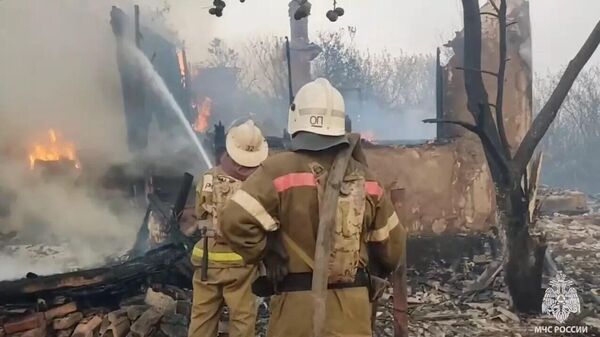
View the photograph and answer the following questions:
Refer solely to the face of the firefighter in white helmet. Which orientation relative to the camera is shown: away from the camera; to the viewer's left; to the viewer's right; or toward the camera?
away from the camera

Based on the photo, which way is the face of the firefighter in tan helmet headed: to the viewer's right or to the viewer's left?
to the viewer's left

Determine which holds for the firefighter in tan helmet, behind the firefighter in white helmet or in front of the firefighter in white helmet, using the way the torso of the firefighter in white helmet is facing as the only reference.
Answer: in front

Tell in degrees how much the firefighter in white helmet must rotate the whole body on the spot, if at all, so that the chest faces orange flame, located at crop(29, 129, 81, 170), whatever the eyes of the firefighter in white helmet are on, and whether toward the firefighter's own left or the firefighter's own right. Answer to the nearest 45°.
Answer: approximately 45° to the firefighter's own left

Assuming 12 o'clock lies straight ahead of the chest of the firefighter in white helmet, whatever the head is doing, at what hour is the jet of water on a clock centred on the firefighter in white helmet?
The jet of water is roughly at 11 o'clock from the firefighter in white helmet.

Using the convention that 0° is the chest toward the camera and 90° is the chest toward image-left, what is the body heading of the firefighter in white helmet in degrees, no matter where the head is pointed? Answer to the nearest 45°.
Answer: approximately 180°

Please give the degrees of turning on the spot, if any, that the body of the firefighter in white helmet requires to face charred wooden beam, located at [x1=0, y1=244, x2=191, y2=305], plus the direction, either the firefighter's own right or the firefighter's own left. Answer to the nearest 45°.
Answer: approximately 45° to the firefighter's own left

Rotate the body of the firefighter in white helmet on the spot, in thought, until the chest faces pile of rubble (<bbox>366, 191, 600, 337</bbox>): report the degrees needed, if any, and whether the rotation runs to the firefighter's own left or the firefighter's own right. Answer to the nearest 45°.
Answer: approximately 45° to the firefighter's own right
